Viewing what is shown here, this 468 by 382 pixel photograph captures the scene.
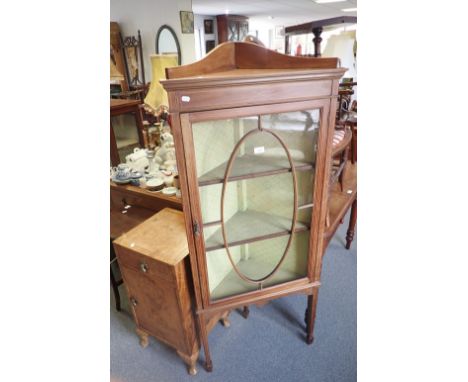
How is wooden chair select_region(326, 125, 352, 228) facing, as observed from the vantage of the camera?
facing the viewer and to the left of the viewer

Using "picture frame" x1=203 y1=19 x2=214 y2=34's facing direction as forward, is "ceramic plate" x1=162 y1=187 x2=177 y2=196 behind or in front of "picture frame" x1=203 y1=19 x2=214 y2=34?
in front

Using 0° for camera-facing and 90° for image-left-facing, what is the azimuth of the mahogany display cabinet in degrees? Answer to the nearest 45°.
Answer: approximately 0°

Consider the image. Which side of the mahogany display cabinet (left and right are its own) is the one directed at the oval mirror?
back

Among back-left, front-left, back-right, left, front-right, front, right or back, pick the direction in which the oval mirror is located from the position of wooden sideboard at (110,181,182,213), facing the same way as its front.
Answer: back-right

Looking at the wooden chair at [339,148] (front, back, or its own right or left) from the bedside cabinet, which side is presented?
front

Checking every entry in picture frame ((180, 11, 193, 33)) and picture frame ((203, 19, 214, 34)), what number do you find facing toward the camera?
2
